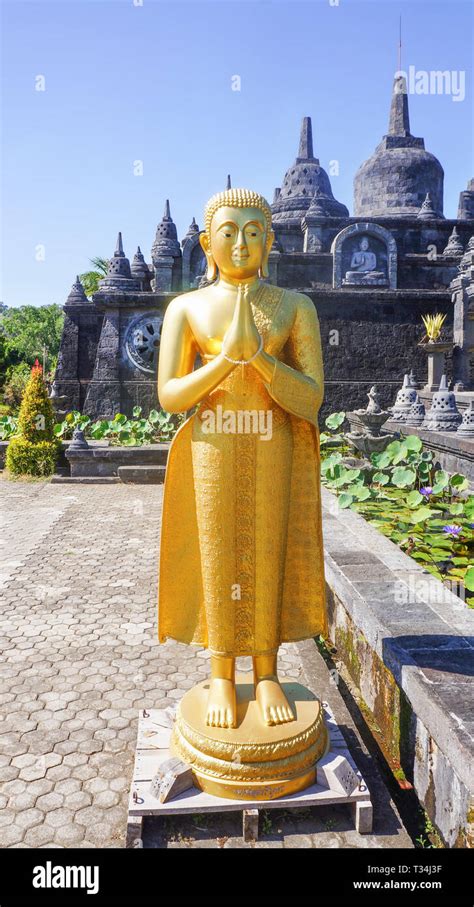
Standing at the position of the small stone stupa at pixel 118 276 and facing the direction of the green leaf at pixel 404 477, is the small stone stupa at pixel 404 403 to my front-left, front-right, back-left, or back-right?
front-left

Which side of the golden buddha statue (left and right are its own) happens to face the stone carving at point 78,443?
back

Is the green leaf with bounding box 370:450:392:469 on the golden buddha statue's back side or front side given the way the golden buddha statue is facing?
on the back side

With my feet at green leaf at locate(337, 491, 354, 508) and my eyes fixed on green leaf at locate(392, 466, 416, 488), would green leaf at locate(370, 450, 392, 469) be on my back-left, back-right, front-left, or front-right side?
front-left

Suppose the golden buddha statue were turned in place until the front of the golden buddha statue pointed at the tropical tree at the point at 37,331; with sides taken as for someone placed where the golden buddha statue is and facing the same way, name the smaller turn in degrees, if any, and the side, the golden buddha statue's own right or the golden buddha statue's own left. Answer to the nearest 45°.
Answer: approximately 180°

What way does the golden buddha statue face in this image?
toward the camera
